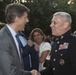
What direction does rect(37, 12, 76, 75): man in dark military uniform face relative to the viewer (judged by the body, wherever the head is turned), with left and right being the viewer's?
facing the viewer and to the left of the viewer

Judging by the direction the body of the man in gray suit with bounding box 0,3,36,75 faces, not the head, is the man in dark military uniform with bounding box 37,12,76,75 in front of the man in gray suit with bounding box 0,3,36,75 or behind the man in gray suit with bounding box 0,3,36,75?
in front

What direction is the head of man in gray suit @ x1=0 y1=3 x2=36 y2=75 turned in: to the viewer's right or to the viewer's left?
to the viewer's right

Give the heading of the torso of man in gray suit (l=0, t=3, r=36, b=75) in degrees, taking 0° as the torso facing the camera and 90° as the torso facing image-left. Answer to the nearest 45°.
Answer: approximately 270°

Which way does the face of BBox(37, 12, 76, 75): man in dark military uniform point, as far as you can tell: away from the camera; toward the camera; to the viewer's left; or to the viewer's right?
to the viewer's left

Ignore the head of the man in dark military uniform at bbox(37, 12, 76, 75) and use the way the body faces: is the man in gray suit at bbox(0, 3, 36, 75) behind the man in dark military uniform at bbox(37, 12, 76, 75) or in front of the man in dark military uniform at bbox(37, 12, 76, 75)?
in front

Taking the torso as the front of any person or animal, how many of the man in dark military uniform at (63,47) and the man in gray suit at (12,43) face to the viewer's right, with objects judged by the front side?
1
